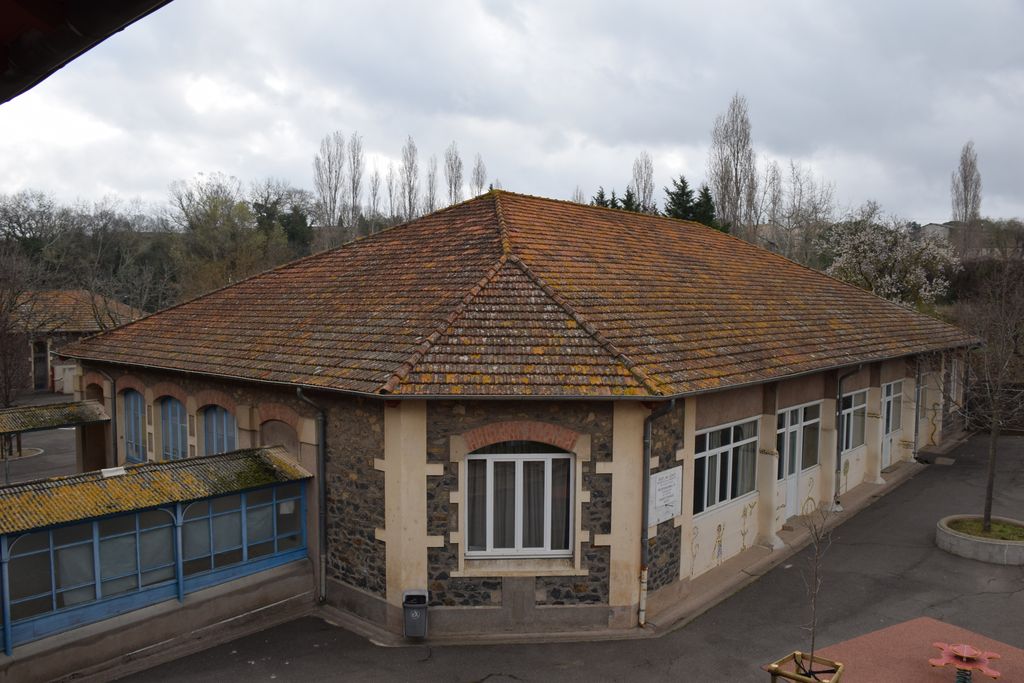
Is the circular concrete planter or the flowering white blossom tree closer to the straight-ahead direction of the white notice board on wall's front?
the circular concrete planter

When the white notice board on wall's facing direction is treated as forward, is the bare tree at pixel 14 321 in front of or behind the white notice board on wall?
behind

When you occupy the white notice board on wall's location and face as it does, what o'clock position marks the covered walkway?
The covered walkway is roughly at 4 o'clock from the white notice board on wall.

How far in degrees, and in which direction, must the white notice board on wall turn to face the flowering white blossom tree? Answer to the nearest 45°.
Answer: approximately 135° to its left

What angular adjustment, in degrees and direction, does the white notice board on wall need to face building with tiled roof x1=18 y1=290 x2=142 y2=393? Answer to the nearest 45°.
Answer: approximately 180°

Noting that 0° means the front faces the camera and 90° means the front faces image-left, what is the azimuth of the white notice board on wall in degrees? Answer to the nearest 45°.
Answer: approximately 315°

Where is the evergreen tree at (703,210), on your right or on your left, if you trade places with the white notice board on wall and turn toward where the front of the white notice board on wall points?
on your left

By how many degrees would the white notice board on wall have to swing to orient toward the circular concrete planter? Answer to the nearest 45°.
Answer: approximately 90° to its left

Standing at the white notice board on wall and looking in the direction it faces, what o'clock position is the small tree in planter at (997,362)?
The small tree in planter is roughly at 9 o'clock from the white notice board on wall.

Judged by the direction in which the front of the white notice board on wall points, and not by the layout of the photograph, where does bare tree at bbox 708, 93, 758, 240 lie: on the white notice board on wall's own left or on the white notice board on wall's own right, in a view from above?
on the white notice board on wall's own left

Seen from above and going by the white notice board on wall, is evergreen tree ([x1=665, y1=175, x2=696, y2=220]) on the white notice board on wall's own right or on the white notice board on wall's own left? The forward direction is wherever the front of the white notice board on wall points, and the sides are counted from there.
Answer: on the white notice board on wall's own left
